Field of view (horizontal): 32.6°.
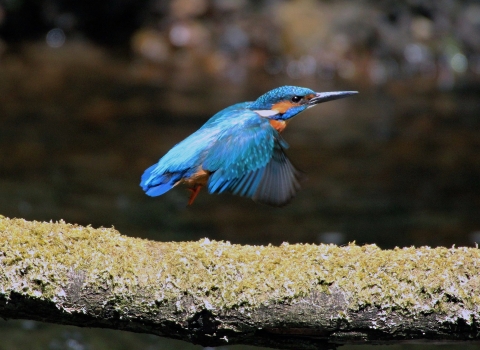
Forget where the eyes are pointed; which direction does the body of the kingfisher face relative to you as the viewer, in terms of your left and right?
facing to the right of the viewer
